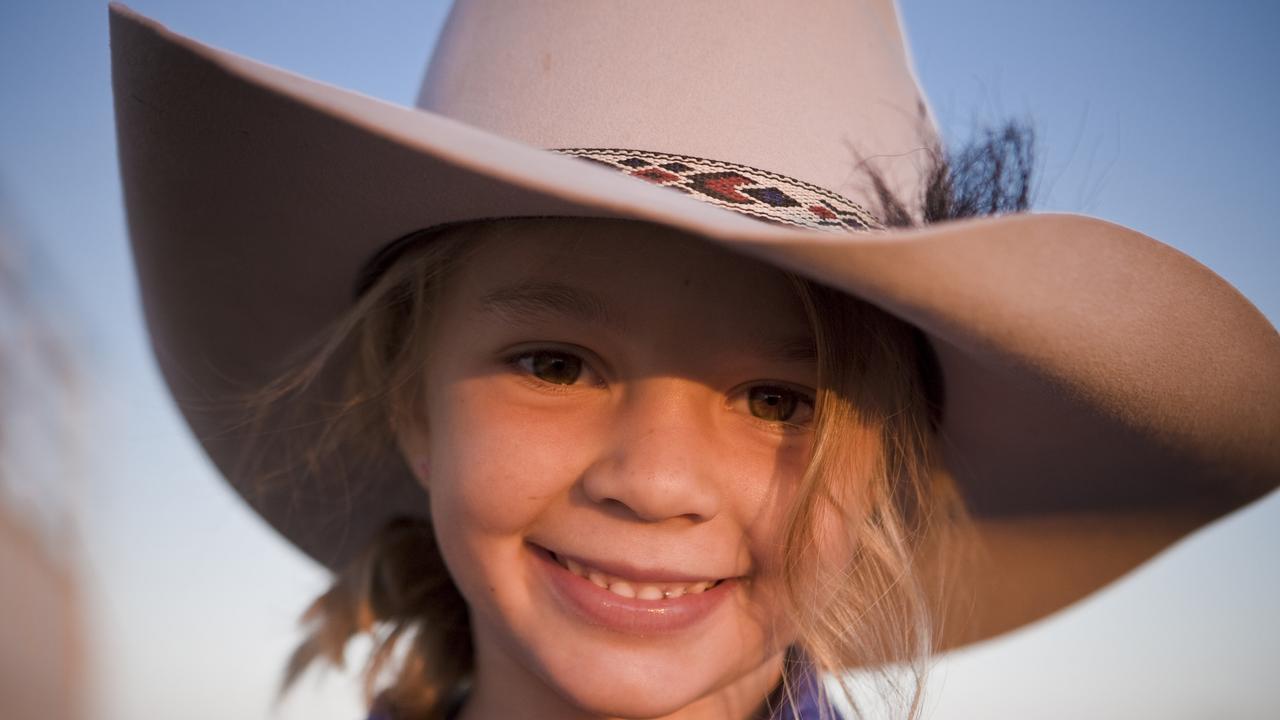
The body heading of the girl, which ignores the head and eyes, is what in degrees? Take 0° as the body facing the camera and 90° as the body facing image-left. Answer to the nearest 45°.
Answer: approximately 0°
